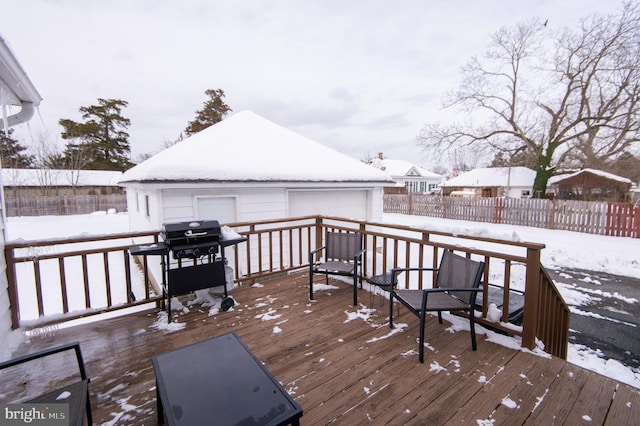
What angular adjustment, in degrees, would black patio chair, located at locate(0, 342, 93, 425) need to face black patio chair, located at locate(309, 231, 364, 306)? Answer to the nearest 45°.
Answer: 0° — it already faces it

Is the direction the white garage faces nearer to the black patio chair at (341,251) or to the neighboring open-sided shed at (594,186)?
the black patio chair

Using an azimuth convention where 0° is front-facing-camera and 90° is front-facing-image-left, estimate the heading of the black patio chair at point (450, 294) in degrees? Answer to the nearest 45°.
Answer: approximately 45°

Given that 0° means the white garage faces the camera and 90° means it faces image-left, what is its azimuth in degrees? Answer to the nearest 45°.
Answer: approximately 0°

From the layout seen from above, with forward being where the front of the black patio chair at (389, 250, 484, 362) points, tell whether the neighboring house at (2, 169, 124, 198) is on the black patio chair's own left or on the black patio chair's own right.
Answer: on the black patio chair's own right

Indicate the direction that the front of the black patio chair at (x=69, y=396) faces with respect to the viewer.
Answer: facing to the right of the viewer

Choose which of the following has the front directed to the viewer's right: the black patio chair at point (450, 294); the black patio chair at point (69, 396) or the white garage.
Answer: the black patio chair at point (69, 396)

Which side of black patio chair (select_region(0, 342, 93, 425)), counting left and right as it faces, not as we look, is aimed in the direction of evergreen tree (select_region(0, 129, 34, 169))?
left

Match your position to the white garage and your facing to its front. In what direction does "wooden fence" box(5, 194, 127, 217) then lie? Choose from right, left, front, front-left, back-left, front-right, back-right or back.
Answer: back-right

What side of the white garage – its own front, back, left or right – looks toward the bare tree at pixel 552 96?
left

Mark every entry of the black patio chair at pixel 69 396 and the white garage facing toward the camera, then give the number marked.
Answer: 1

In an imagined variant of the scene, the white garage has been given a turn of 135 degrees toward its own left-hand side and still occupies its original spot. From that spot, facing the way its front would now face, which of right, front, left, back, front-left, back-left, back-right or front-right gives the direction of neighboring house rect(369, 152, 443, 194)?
front

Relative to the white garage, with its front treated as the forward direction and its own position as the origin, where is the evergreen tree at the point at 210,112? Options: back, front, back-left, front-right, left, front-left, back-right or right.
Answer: back

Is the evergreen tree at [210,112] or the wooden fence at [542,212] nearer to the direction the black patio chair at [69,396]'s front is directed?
the wooden fence
